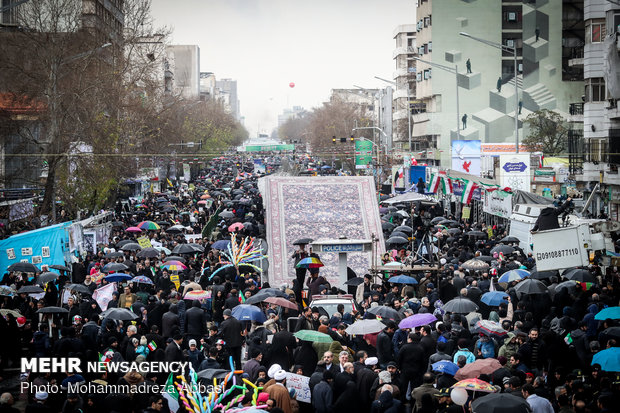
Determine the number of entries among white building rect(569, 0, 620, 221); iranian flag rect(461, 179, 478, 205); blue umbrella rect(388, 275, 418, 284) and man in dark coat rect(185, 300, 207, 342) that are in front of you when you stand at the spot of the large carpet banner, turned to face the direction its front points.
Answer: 2

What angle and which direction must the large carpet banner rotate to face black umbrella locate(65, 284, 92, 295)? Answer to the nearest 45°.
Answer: approximately 45° to its right

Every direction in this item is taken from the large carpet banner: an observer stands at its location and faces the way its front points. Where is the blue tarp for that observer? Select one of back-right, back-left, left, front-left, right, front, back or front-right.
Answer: front-right

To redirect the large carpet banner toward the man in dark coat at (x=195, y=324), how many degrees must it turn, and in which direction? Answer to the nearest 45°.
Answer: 0° — it already faces them

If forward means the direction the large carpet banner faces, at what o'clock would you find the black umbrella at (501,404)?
The black umbrella is roughly at 12 o'clock from the large carpet banner.

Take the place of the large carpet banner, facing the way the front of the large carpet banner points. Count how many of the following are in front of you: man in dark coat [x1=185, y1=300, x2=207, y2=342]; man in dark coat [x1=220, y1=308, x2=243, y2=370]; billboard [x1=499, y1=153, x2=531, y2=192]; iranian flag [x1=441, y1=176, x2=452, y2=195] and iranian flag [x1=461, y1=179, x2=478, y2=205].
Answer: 2

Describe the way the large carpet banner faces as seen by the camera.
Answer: facing the viewer

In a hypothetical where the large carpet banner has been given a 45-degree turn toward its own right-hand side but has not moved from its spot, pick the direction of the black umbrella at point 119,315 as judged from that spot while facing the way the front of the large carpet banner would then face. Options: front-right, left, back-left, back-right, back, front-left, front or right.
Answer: front-left

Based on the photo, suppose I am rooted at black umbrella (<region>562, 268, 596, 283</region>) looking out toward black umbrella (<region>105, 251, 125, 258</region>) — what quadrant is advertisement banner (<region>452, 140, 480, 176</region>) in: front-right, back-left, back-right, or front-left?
front-right

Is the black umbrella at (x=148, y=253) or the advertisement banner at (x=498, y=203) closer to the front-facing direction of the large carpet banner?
the black umbrella

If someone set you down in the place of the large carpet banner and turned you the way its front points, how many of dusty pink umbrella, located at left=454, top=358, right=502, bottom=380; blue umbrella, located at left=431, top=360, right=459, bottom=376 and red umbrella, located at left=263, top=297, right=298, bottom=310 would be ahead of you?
3

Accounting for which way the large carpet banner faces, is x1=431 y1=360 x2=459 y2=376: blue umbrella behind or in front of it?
in front

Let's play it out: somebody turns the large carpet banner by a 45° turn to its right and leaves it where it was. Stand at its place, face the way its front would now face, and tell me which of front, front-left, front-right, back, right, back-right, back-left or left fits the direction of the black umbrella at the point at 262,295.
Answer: front-left

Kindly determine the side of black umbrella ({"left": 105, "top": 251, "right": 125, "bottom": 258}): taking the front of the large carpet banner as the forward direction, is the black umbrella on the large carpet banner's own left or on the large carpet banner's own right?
on the large carpet banner's own right

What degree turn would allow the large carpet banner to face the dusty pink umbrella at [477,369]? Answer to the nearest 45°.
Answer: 0° — it already faces it

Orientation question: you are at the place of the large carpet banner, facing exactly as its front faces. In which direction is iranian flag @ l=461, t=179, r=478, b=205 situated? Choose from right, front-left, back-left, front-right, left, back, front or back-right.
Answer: back-left
